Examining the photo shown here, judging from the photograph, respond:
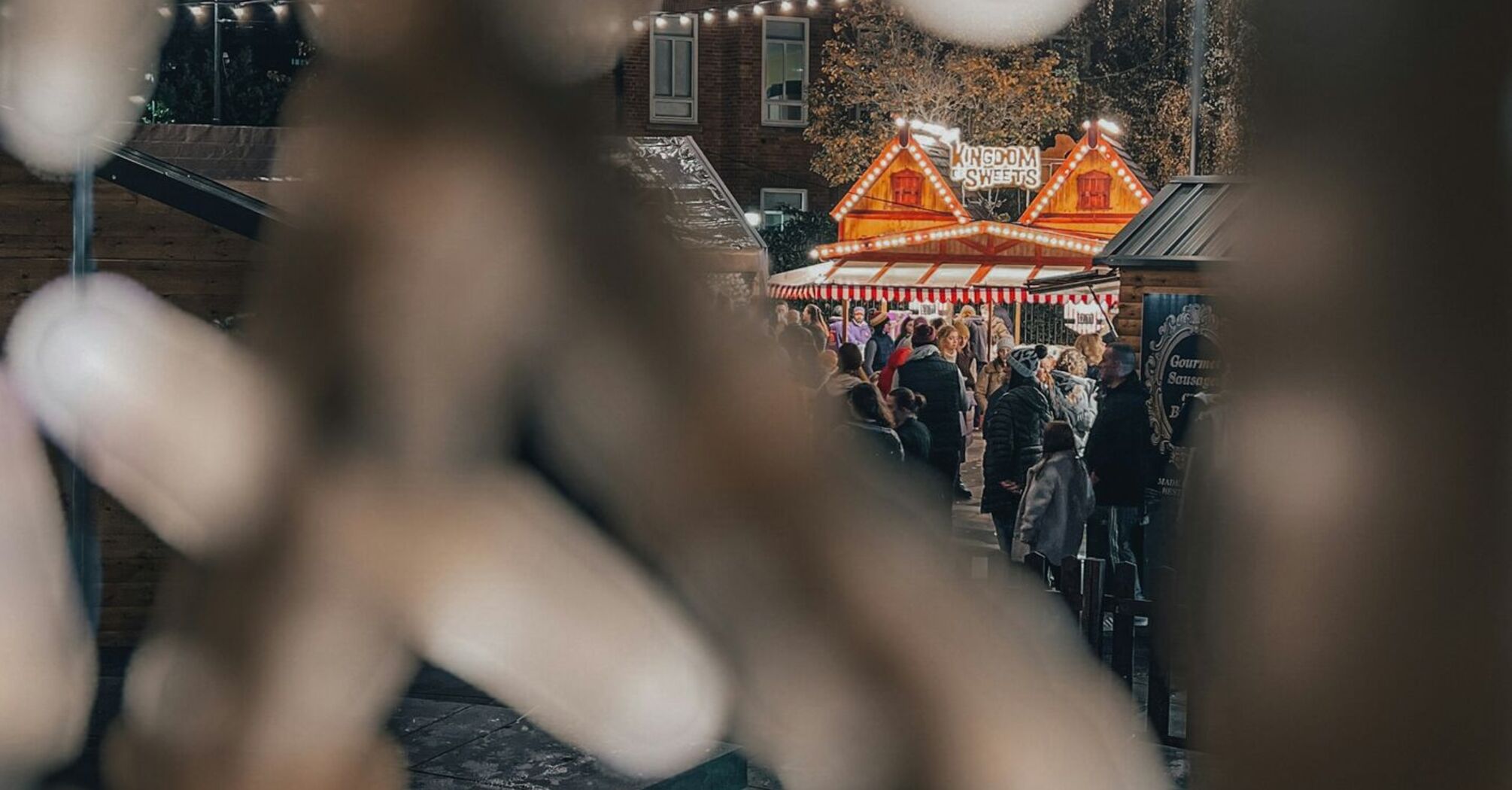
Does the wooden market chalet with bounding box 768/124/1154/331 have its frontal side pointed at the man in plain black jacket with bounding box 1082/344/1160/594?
yes

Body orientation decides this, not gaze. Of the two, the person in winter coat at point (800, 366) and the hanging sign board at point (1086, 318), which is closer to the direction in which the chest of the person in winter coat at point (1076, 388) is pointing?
the hanging sign board

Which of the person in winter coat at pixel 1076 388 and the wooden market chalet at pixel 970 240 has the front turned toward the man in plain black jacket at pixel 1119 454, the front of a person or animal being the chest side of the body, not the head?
the wooden market chalet

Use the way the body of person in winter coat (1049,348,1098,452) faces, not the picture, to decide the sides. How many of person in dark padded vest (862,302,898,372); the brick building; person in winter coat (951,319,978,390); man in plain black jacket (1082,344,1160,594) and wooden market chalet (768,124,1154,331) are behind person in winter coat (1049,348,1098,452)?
1

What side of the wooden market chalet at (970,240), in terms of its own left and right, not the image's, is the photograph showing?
front

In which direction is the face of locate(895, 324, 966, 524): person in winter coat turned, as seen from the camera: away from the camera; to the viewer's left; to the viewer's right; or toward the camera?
away from the camera

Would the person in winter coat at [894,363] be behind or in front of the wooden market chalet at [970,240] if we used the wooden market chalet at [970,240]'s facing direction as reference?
in front

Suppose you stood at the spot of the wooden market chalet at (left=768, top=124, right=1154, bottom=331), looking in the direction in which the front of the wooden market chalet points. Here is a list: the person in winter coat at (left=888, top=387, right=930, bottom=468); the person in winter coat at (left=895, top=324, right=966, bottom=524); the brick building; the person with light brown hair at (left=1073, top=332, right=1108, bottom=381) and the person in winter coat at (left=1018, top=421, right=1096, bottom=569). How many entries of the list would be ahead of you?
4

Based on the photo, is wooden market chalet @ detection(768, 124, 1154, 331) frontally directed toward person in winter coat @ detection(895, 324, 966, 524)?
yes

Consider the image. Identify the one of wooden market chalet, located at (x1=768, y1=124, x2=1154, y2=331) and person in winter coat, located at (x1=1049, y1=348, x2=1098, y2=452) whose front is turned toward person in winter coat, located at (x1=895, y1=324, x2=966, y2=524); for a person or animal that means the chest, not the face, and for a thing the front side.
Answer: the wooden market chalet

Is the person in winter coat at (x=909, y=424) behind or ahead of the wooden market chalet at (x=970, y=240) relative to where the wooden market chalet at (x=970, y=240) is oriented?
ahead

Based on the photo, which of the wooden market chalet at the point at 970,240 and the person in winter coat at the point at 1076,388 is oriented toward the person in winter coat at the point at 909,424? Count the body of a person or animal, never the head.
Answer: the wooden market chalet
